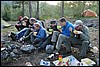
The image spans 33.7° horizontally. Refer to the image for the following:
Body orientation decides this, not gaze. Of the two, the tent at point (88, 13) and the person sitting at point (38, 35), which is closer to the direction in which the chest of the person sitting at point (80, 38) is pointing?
the person sitting

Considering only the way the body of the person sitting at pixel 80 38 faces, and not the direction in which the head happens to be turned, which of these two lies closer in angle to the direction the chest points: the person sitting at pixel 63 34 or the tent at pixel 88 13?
the person sitting

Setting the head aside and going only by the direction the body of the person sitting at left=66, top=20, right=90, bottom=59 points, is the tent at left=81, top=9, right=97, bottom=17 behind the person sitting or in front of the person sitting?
behind

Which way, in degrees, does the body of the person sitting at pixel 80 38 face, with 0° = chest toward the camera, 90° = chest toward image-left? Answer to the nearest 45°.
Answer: approximately 45°

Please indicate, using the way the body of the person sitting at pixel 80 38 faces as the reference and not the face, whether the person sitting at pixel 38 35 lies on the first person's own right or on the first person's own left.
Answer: on the first person's own right
